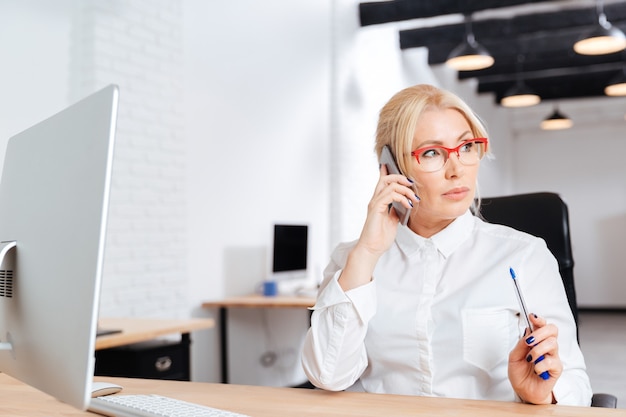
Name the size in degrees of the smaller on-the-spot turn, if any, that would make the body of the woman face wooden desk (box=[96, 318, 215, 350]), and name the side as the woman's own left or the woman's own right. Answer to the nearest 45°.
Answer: approximately 135° to the woman's own right

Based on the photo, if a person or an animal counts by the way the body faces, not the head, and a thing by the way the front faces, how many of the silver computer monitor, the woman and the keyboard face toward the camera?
1

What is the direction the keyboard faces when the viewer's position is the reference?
facing away from the viewer and to the right of the viewer

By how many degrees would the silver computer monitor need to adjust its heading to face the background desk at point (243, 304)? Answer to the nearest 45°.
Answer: approximately 45° to its left

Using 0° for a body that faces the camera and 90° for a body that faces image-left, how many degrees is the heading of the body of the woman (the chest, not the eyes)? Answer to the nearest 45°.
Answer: approximately 0°

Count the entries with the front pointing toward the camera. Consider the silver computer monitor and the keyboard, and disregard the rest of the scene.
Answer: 0

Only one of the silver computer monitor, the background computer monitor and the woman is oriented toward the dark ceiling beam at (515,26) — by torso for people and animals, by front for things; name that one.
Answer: the silver computer monitor

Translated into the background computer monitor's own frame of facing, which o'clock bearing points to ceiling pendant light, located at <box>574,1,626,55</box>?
The ceiling pendant light is roughly at 10 o'clock from the background computer monitor.

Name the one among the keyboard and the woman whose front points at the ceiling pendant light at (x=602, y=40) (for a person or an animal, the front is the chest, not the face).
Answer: the keyboard

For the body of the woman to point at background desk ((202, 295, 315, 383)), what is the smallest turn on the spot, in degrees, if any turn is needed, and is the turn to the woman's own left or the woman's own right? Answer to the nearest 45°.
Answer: approximately 135° to the woman's own right

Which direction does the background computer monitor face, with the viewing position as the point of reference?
facing the viewer and to the right of the viewer

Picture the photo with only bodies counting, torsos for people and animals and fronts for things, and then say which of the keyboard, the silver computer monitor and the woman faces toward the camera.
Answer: the woman

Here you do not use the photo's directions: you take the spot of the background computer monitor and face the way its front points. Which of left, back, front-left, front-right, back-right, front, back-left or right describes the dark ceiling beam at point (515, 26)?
left

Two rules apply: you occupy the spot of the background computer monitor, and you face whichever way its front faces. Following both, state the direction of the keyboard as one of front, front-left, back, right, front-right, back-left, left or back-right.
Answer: front-right

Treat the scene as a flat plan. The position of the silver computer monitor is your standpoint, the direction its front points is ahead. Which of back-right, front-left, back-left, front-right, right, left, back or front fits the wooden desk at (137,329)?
front-left
